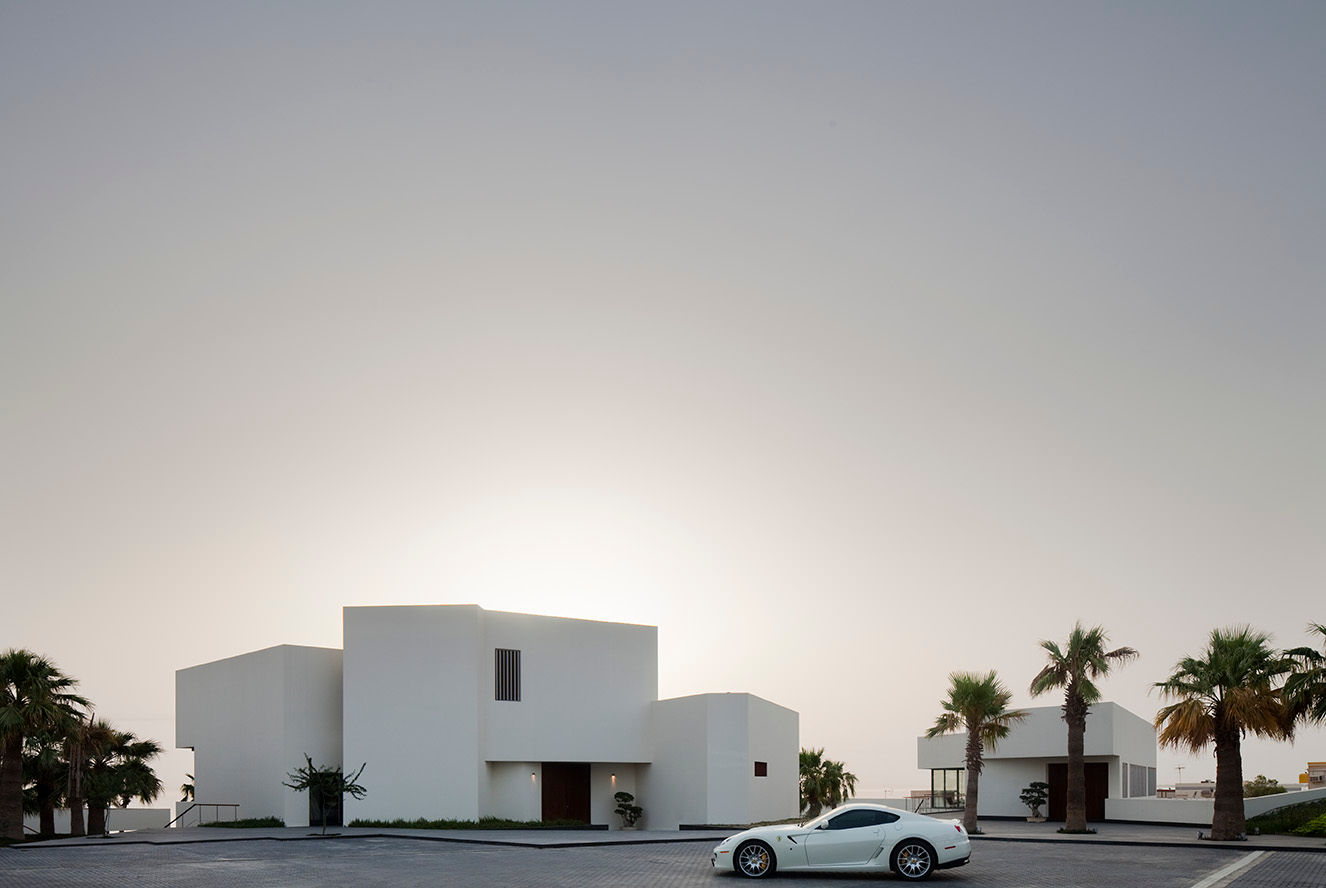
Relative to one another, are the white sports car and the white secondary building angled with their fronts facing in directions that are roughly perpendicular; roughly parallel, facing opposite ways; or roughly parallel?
roughly perpendicular

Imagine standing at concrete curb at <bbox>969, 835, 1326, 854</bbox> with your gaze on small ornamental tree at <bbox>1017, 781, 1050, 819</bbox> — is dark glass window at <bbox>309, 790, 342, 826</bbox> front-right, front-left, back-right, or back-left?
front-left

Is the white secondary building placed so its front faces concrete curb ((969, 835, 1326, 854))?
yes

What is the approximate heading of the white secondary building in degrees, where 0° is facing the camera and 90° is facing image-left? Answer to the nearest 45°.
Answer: approximately 0°

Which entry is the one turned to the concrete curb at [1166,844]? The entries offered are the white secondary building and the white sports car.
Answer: the white secondary building

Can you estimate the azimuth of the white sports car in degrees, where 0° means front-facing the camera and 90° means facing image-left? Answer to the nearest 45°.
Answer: approximately 90°

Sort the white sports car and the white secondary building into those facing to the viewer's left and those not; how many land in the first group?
1
